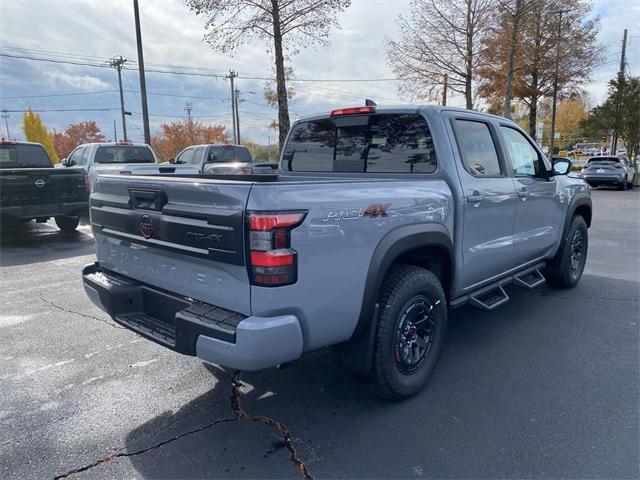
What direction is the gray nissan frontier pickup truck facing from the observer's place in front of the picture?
facing away from the viewer and to the right of the viewer

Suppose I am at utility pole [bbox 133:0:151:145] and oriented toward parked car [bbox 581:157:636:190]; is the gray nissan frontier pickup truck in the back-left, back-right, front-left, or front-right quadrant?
front-right

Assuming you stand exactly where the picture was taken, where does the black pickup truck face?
facing away from the viewer and to the left of the viewer

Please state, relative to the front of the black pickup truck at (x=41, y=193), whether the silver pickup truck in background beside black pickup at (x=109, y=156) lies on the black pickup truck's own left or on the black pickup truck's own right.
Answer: on the black pickup truck's own right

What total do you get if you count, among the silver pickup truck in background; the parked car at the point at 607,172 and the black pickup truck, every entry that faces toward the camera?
0

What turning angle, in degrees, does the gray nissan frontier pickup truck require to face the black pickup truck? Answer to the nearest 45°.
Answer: approximately 90° to its left

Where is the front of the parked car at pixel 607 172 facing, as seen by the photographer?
facing away from the viewer and to the right of the viewer
